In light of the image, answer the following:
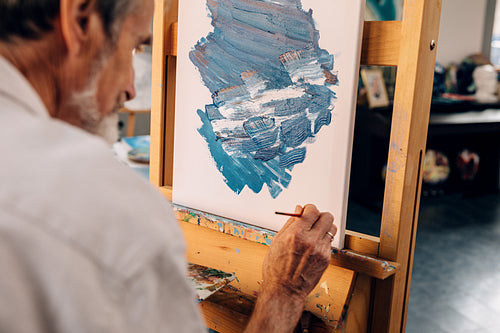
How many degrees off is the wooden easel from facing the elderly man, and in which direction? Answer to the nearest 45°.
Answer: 0° — it already faces them

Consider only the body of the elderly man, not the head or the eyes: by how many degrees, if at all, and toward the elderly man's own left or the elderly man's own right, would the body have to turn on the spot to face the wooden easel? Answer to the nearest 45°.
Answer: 0° — they already face it

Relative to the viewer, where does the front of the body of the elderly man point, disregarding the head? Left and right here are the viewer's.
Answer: facing away from the viewer and to the right of the viewer

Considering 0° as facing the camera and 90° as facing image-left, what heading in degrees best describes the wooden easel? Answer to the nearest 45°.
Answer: approximately 45°

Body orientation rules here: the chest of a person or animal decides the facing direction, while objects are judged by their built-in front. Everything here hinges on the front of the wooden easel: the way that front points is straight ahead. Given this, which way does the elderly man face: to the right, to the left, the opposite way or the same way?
the opposite way

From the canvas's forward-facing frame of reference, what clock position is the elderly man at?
The elderly man is roughly at 11 o'clock from the canvas.

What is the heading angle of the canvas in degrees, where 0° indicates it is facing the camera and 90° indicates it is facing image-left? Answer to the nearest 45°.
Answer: approximately 45°

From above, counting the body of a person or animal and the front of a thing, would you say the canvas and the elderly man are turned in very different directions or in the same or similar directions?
very different directions
